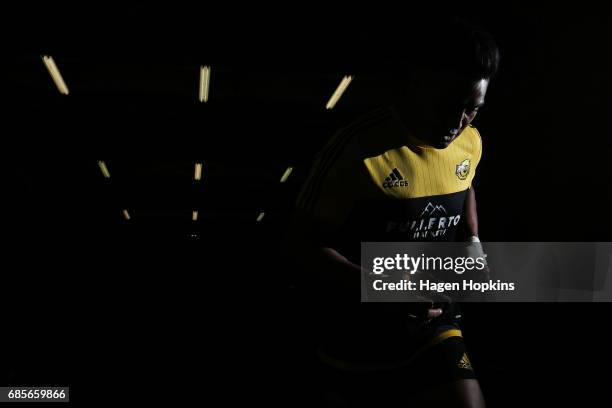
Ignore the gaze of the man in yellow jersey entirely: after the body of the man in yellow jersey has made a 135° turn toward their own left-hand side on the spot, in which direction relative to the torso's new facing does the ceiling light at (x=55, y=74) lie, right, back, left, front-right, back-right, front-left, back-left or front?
front-left

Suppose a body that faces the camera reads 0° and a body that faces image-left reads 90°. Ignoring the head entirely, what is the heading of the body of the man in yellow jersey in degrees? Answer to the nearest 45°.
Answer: approximately 315°

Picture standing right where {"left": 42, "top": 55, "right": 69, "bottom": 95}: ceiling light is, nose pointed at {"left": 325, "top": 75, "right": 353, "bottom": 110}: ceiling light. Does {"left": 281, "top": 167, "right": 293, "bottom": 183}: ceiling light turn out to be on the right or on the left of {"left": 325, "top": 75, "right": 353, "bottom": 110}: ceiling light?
left

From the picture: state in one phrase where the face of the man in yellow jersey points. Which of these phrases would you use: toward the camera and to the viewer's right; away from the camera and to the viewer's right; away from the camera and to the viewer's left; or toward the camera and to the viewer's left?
toward the camera and to the viewer's right

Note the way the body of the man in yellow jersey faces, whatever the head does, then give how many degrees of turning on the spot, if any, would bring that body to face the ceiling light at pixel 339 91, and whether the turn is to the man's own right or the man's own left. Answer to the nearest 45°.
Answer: approximately 135° to the man's own left

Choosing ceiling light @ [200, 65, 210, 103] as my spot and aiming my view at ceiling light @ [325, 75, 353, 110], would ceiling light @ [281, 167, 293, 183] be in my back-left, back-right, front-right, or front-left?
front-left

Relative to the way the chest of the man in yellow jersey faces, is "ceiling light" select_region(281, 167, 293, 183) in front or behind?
behind

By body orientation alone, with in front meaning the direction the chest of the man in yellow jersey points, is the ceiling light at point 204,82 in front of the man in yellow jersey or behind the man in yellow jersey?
behind

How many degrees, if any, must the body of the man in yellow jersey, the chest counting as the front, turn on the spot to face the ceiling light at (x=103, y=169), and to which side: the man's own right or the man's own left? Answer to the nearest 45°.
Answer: approximately 180°
